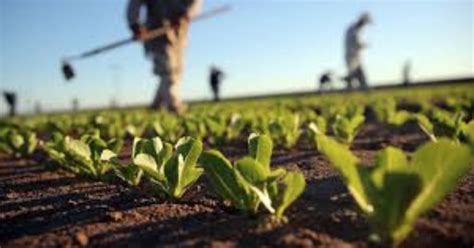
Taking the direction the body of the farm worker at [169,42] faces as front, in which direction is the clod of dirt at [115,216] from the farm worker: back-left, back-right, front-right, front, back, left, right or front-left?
front-left

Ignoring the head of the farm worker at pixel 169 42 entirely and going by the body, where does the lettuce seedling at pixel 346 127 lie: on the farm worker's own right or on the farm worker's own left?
on the farm worker's own left

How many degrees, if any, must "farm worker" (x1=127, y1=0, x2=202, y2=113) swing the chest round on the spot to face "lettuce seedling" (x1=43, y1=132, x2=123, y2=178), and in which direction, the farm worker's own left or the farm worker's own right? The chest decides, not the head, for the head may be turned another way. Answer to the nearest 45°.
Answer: approximately 45° to the farm worker's own left
